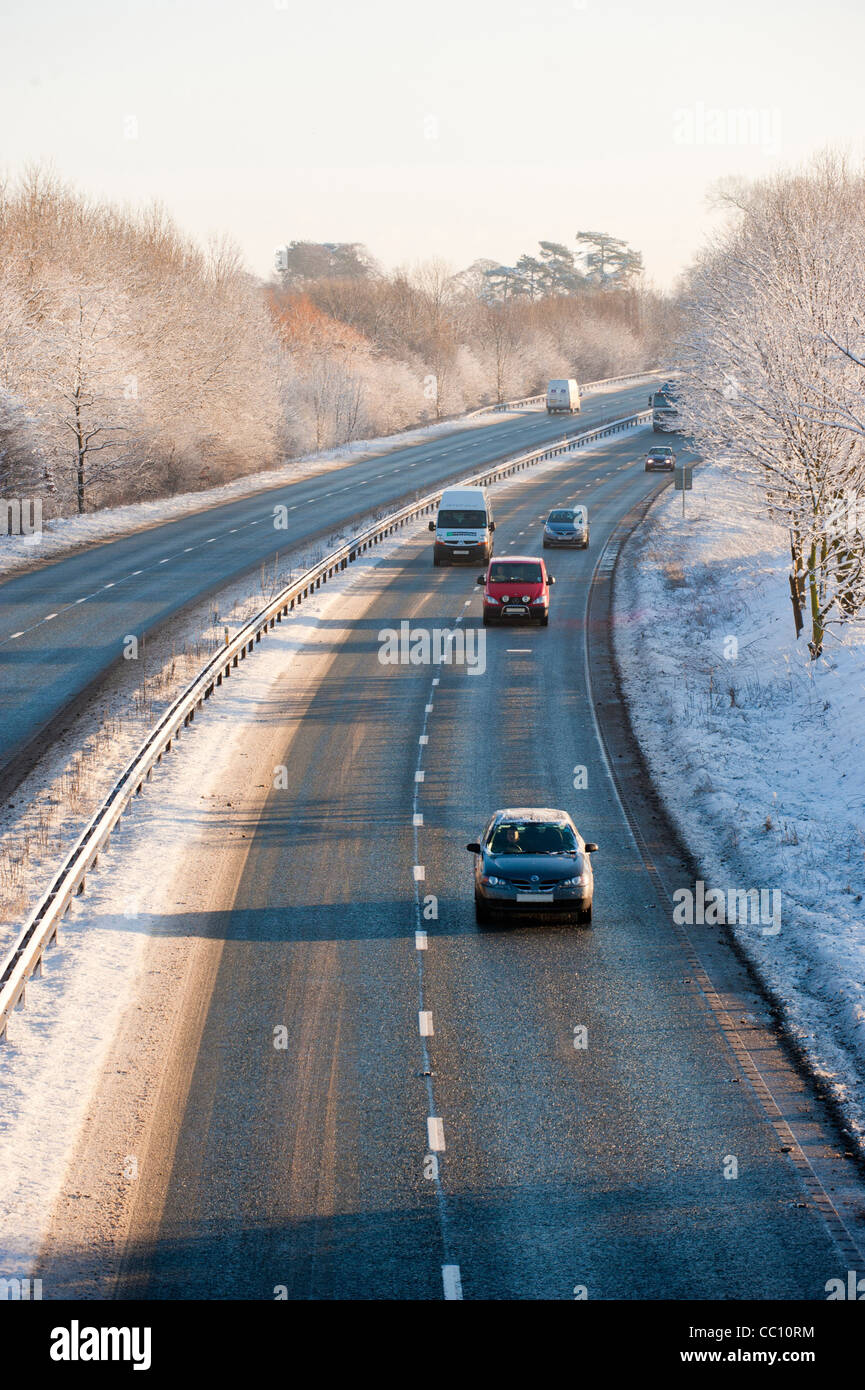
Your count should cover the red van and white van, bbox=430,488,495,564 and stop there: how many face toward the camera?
2

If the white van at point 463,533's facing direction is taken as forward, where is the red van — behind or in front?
in front

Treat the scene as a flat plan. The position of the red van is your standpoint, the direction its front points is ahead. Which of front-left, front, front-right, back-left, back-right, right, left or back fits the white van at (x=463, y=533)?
back

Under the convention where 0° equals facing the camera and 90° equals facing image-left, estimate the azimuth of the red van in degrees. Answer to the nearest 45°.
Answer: approximately 0°
